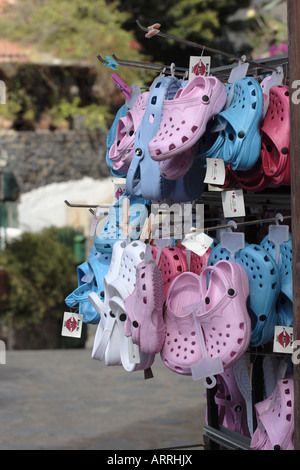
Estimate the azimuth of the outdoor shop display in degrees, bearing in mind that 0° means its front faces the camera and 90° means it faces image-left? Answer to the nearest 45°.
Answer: approximately 45°
